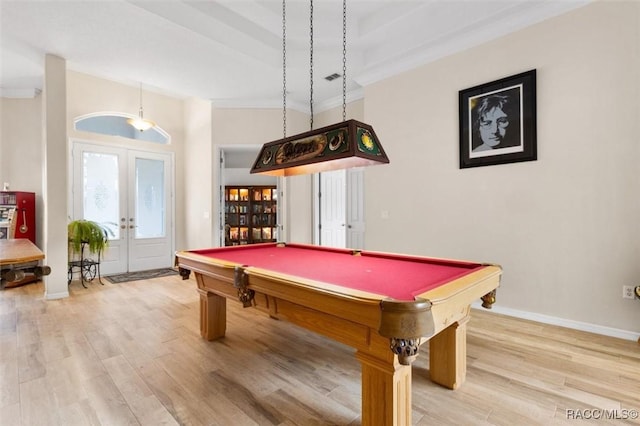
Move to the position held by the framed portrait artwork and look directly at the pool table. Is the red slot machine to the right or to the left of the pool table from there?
right

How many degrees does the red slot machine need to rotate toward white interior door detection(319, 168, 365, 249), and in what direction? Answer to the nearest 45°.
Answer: approximately 45° to its left

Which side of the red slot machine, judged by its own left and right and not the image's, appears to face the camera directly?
front

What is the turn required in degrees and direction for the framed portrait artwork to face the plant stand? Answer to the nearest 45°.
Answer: approximately 45° to its right

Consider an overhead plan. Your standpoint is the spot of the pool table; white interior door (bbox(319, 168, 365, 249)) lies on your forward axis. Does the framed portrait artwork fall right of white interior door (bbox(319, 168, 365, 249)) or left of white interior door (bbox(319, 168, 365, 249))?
right

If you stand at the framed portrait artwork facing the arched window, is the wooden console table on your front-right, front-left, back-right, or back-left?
front-left

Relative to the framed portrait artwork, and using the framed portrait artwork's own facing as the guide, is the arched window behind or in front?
in front

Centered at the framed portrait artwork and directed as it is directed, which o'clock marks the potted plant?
The potted plant is roughly at 1 o'clock from the framed portrait artwork.

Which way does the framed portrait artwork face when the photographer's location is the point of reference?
facing the viewer and to the left of the viewer

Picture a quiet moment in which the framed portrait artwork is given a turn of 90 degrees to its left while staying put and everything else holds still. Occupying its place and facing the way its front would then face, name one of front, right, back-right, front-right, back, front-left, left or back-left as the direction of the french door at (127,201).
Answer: back-right

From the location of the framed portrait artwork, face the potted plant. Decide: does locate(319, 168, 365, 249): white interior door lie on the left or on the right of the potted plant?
right

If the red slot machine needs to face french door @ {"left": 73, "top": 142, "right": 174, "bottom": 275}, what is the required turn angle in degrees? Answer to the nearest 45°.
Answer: approximately 90° to its left
